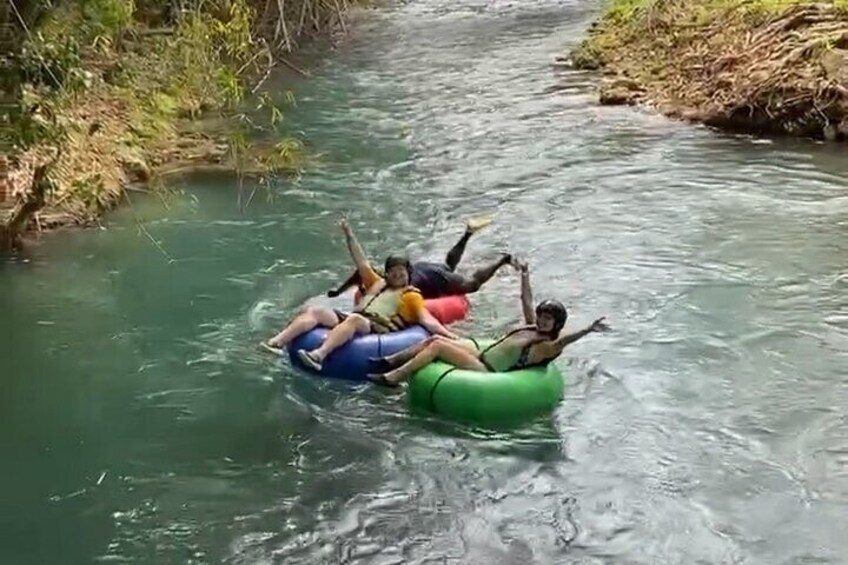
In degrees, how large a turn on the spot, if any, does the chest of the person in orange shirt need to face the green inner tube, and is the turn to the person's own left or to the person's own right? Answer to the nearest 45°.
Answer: approximately 90° to the person's own left

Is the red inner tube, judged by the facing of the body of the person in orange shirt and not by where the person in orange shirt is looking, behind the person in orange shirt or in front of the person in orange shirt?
behind

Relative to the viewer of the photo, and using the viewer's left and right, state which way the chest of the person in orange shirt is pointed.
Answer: facing the viewer and to the left of the viewer

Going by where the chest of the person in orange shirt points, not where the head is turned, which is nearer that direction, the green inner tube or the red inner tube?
the green inner tube

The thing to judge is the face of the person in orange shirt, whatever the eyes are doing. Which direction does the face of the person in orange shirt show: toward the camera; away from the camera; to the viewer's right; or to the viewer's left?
toward the camera

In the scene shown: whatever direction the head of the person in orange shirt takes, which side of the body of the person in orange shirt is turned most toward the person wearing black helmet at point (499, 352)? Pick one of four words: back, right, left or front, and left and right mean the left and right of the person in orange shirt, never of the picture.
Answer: left
